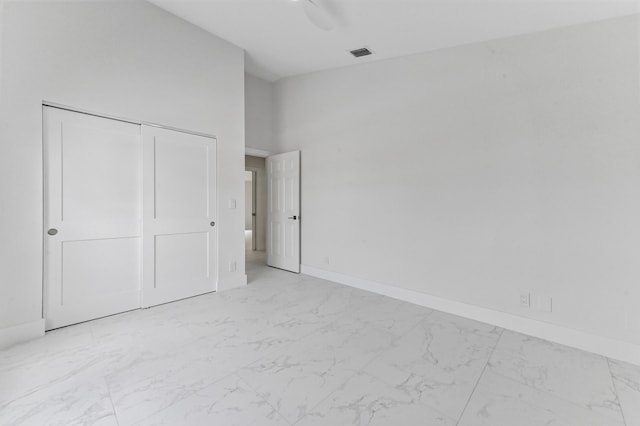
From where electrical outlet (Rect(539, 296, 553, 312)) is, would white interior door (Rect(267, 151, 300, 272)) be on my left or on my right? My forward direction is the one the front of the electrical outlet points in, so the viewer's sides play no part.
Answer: on my right

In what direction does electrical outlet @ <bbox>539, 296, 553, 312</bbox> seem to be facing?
toward the camera

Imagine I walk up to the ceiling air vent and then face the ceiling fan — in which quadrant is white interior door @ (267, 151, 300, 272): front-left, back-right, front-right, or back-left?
back-right

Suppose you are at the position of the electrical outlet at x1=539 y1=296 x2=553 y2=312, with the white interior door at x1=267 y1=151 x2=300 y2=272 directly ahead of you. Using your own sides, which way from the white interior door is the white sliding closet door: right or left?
left

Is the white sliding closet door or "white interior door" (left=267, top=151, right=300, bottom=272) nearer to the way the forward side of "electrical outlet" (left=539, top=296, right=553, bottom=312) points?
the white sliding closet door

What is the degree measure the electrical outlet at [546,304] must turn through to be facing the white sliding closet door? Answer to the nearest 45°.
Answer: approximately 45° to its right

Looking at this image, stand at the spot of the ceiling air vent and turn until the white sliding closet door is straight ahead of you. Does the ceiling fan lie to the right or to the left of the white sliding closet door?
left
